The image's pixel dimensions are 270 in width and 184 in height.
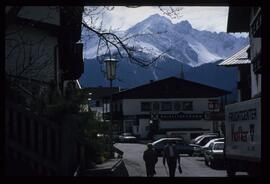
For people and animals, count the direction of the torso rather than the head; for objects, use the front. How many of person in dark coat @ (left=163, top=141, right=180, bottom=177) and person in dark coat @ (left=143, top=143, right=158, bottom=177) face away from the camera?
2

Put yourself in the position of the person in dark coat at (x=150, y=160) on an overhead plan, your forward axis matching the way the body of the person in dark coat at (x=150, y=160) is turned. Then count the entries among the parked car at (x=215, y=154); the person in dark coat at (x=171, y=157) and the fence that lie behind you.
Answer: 1

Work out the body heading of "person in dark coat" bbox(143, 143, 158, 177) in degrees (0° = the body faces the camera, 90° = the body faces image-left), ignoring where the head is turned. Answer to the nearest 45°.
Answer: approximately 180°

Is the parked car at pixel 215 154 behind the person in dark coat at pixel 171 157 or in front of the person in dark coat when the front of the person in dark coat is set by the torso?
in front

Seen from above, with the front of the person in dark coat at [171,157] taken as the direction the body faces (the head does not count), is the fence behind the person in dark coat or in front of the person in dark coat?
behind

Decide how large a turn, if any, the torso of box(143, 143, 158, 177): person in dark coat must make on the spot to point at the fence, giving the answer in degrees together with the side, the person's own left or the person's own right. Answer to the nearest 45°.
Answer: approximately 180°

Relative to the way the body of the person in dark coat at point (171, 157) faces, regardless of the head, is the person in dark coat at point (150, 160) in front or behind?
behind

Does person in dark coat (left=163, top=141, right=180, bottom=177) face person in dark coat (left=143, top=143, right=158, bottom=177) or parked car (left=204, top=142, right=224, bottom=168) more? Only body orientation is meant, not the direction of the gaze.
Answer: the parked car

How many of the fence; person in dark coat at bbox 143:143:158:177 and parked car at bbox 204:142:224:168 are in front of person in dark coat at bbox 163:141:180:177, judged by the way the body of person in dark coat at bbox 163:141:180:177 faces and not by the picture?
1

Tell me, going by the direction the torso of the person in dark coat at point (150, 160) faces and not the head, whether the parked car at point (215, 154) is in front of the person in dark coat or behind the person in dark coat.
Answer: in front

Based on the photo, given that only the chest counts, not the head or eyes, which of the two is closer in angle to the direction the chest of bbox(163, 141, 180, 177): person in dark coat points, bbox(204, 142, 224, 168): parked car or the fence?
the parked car

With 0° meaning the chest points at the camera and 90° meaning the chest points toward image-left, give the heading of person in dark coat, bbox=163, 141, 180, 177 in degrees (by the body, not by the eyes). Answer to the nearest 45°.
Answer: approximately 180°
